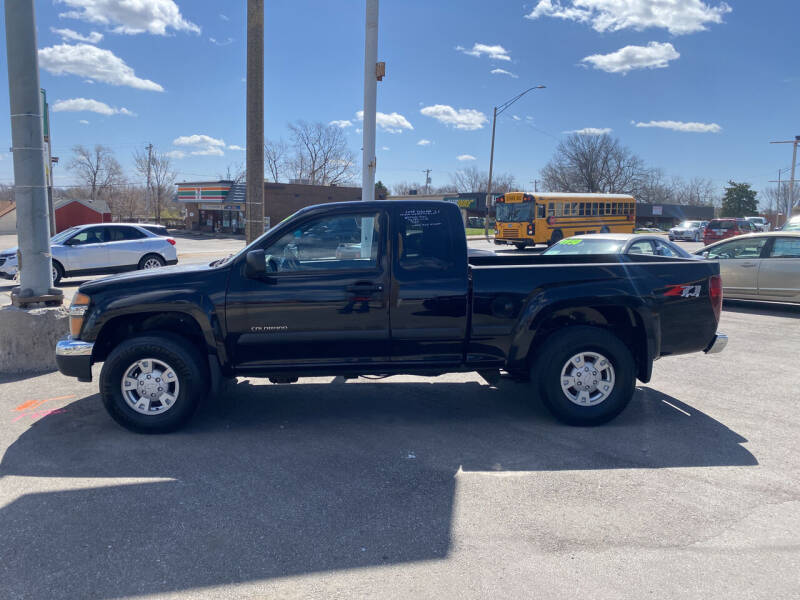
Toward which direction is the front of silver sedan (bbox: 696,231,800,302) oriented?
to the viewer's left

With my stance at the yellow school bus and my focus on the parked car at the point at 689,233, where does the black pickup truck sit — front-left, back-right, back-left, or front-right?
back-right

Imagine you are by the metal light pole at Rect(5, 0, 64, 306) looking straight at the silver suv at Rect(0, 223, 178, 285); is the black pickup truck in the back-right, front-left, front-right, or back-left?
back-right

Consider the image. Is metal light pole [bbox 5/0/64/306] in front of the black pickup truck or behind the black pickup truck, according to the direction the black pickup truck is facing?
in front

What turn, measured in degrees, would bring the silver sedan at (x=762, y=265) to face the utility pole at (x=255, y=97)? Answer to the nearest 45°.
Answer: approximately 45° to its left

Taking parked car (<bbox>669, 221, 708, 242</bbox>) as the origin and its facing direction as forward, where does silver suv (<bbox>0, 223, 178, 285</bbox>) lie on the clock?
The silver suv is roughly at 11 o'clock from the parked car.

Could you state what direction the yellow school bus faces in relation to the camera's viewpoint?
facing the viewer and to the left of the viewer

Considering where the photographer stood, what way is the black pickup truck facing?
facing to the left of the viewer

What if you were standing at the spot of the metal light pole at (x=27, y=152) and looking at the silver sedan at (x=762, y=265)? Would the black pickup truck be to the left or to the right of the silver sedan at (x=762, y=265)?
right

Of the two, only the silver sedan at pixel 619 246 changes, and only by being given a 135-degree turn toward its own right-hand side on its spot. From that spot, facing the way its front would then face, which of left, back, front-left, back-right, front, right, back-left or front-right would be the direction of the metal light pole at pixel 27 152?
back-left

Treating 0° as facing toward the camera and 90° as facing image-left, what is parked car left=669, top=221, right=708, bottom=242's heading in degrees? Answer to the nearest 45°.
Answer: approximately 45°

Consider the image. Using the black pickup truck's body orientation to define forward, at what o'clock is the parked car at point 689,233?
The parked car is roughly at 4 o'clock from the black pickup truck.

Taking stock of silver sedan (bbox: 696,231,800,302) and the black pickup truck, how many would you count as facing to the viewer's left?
2
